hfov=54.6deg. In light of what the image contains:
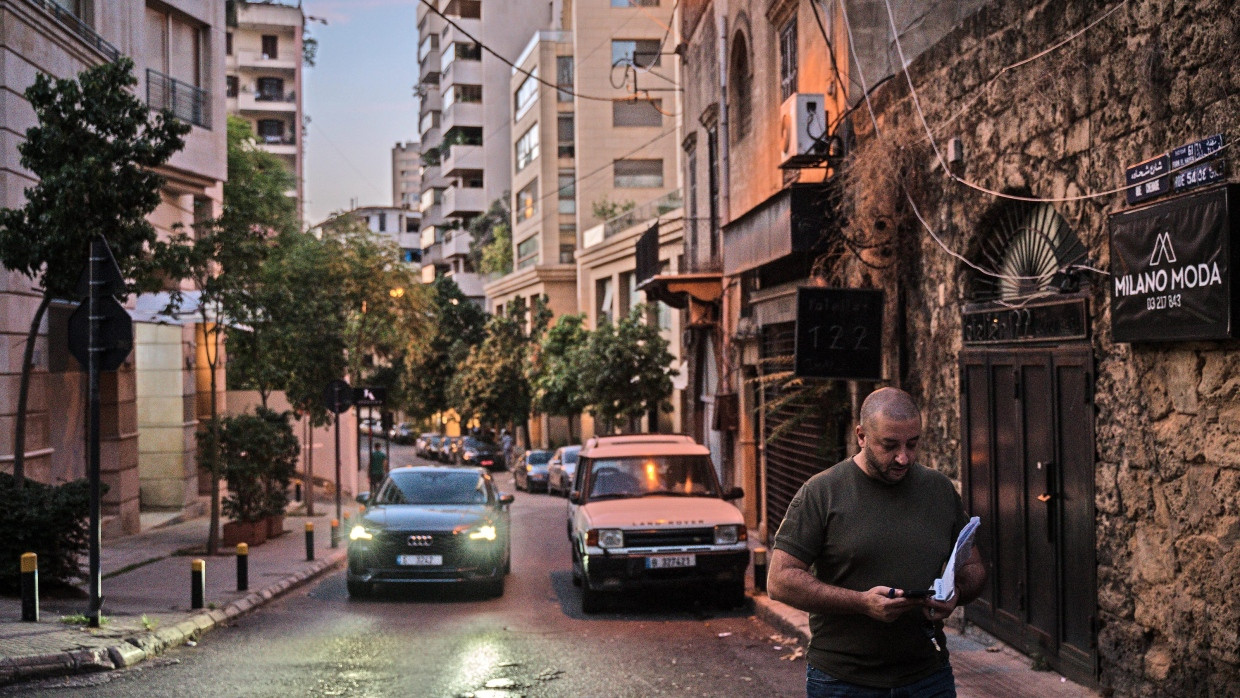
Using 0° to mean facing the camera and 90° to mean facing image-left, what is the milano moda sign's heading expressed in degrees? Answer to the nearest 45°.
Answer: approximately 45°

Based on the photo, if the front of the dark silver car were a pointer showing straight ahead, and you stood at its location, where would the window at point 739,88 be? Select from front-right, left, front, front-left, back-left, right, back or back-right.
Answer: back-left

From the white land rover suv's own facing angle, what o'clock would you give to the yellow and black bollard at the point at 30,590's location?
The yellow and black bollard is roughly at 2 o'clock from the white land rover suv.

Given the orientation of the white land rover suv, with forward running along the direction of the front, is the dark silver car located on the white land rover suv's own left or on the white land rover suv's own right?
on the white land rover suv's own right

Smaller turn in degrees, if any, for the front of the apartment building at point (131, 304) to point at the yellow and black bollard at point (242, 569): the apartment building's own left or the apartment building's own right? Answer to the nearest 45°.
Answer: approximately 45° to the apartment building's own right

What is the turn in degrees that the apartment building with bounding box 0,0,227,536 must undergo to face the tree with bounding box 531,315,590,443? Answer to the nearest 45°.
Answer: approximately 90° to its left
